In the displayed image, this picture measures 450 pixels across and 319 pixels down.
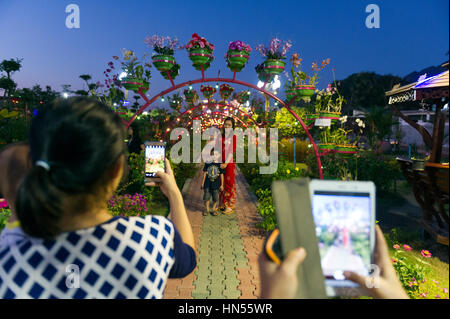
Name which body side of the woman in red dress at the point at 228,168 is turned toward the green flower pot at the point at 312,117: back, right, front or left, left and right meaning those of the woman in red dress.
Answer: left

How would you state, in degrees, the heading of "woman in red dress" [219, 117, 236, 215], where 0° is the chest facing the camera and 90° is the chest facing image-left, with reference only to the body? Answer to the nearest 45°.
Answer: approximately 0°

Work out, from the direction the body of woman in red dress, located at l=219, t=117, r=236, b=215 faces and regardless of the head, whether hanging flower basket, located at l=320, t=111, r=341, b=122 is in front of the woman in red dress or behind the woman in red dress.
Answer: in front

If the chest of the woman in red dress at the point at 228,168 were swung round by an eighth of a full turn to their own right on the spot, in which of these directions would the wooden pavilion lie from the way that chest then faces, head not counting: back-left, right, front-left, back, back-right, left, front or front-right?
left

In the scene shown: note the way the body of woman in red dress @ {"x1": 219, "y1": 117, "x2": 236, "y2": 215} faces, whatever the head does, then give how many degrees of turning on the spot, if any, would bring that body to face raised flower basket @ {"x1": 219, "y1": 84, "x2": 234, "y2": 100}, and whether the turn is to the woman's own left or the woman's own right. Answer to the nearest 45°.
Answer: approximately 180°

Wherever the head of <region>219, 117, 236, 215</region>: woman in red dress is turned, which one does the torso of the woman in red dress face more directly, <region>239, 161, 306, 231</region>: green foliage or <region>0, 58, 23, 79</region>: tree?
the green foliage

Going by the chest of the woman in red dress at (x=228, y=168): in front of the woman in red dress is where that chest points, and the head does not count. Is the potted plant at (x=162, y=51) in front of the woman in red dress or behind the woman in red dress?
in front

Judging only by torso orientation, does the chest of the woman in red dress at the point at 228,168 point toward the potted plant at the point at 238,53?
yes

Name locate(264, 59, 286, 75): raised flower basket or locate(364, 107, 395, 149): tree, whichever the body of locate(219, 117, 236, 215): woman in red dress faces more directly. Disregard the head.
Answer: the raised flower basket
